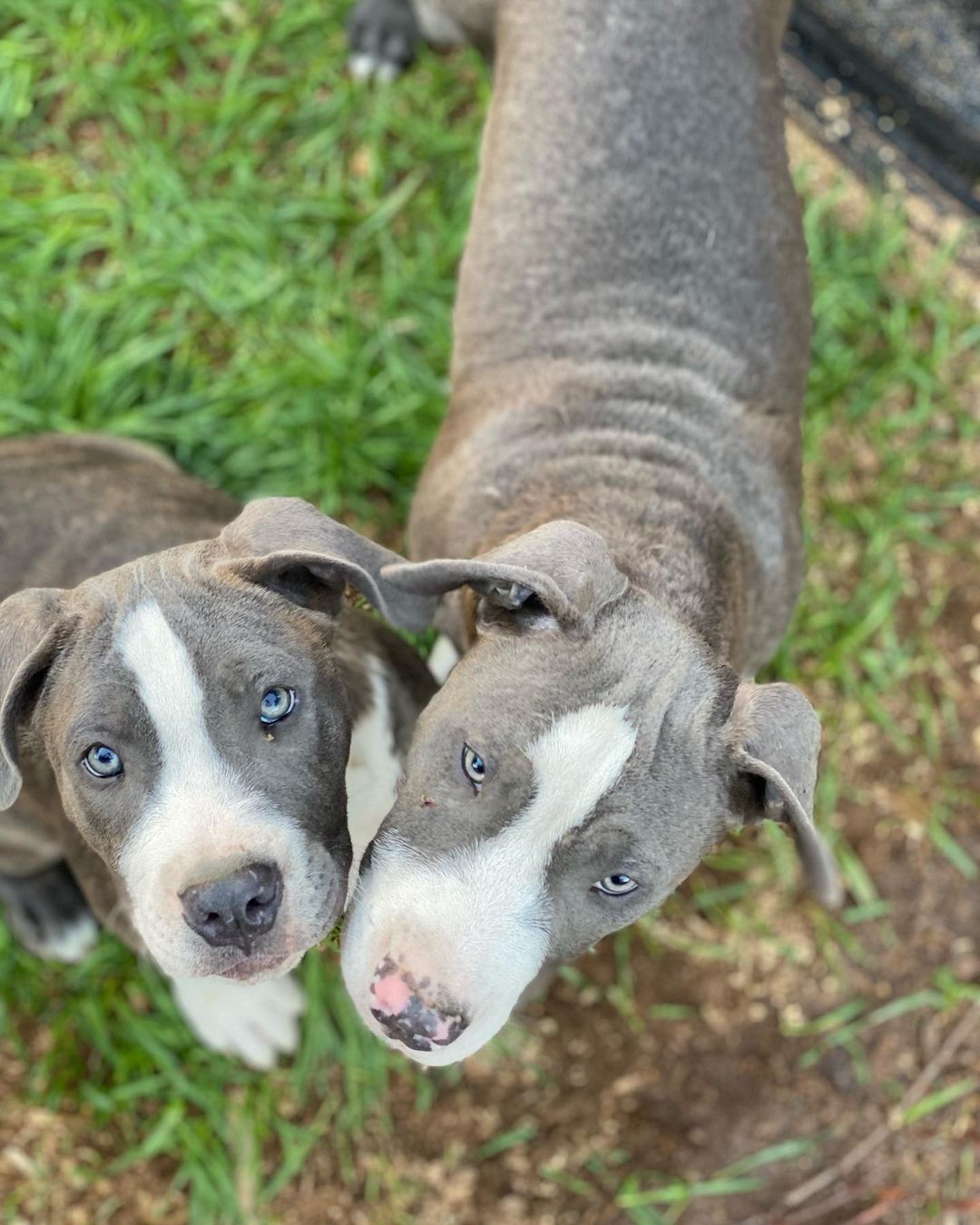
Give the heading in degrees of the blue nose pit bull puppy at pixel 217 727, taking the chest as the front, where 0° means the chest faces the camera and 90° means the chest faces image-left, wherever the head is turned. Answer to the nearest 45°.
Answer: approximately 315°

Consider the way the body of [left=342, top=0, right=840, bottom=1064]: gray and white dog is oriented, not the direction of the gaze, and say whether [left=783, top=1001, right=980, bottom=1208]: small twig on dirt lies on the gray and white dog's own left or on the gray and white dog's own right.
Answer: on the gray and white dog's own left

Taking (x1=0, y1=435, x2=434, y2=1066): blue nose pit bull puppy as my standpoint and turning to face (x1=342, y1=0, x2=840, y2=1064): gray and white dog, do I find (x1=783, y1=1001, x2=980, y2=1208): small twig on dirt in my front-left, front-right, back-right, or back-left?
front-right

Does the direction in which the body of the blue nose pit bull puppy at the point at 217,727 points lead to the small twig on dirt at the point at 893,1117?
no

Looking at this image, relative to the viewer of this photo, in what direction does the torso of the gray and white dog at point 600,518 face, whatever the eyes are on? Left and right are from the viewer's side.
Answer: facing the viewer

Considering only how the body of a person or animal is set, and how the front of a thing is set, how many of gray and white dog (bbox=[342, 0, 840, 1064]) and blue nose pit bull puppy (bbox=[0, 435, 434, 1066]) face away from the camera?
0

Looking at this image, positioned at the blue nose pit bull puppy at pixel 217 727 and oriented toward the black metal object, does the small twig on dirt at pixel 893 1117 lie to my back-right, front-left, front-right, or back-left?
front-right

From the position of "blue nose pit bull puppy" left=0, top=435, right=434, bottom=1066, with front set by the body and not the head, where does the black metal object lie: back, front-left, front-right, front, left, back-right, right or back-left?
back-left

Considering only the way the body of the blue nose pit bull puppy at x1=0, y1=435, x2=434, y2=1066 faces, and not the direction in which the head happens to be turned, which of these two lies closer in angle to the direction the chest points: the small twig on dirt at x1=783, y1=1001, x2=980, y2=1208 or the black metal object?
the small twig on dirt

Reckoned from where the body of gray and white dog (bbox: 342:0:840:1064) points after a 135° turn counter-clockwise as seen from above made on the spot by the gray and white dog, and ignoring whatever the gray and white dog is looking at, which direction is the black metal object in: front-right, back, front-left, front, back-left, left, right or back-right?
front-left
